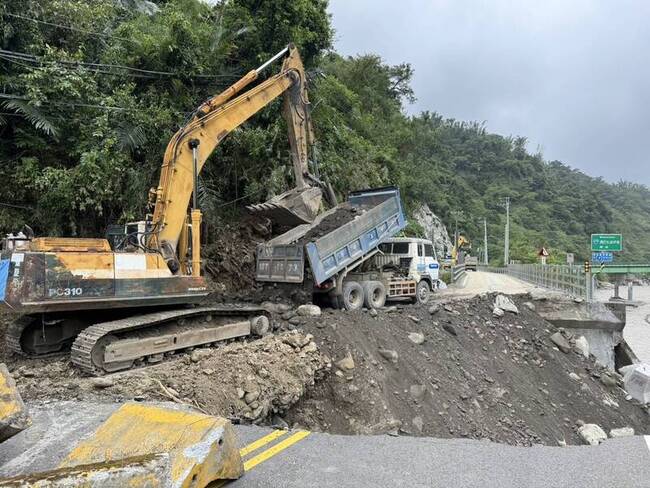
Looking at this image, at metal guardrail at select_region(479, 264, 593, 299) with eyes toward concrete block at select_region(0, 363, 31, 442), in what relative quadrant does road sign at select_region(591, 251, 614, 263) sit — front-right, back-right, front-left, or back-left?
back-left

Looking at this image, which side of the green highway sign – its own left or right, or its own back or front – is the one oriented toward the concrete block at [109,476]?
front

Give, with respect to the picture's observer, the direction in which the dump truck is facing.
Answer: facing away from the viewer and to the right of the viewer

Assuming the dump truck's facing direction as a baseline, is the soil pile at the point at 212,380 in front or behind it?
behind

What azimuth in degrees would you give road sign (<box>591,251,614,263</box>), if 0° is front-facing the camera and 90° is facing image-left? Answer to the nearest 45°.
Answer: approximately 0°

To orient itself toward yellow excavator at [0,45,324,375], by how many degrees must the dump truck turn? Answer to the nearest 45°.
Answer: approximately 180°

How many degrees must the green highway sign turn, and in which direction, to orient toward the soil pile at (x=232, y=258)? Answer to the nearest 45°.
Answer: approximately 45° to its right

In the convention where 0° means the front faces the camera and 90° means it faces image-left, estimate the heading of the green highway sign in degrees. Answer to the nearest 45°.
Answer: approximately 0°
